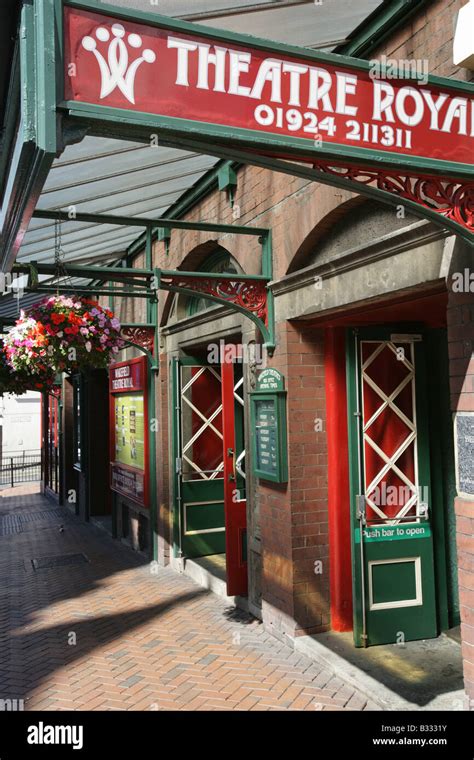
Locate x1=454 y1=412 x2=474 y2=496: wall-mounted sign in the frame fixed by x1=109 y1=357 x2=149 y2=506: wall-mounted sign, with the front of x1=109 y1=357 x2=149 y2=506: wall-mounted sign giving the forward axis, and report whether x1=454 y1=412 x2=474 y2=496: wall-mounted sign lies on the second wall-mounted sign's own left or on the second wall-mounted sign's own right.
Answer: on the second wall-mounted sign's own left

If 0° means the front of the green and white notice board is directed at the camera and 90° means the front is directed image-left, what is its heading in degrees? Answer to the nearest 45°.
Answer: approximately 45°

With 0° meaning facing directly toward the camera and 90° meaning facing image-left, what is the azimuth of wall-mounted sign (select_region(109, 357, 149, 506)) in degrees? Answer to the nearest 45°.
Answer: approximately 45°

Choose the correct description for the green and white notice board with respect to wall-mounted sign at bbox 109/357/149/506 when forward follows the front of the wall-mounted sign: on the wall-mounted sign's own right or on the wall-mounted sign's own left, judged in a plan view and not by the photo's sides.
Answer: on the wall-mounted sign's own left

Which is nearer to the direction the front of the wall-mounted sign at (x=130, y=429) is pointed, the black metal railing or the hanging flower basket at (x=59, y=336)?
the hanging flower basket

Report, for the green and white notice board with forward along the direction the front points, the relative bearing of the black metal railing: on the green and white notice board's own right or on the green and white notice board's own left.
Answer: on the green and white notice board's own right

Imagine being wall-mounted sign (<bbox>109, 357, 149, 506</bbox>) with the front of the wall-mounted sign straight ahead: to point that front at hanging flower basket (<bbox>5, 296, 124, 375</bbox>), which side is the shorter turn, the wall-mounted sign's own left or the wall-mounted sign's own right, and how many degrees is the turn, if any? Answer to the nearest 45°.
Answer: approximately 45° to the wall-mounted sign's own left

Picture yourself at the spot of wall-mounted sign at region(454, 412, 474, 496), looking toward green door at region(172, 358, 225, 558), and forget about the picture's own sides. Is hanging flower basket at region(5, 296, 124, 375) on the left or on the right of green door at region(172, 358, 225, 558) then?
left

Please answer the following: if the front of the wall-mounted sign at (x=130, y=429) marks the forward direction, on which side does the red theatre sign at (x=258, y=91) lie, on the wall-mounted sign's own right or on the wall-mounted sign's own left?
on the wall-mounted sign's own left
